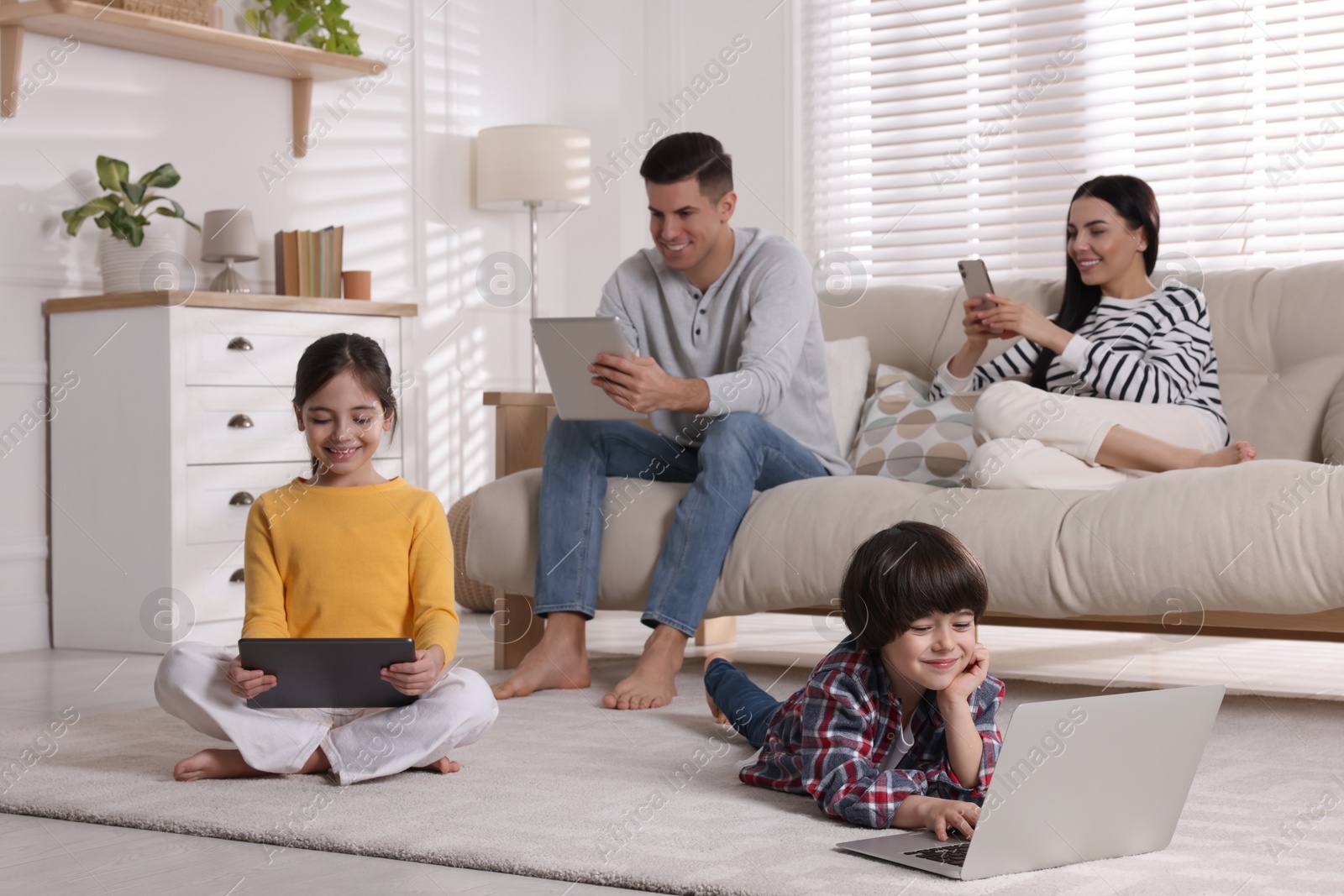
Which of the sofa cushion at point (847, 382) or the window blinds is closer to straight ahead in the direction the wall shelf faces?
the sofa cushion

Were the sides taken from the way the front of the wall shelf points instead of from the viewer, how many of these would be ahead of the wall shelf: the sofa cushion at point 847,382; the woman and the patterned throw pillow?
3

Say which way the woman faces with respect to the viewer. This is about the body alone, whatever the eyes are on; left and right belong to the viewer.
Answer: facing the viewer and to the left of the viewer

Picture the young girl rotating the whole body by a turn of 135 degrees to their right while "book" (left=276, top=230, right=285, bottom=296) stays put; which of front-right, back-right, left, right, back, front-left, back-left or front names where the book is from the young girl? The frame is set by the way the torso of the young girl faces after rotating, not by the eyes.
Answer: front-right

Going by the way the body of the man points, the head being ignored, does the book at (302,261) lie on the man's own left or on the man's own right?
on the man's own right

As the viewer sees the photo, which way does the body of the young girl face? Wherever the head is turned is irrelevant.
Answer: toward the camera

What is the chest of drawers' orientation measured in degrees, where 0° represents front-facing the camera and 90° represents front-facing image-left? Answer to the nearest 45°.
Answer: approximately 315°

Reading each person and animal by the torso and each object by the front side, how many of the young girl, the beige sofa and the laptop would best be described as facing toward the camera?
2

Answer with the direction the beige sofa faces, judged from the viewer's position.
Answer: facing the viewer

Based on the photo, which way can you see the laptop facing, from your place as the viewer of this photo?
facing away from the viewer and to the left of the viewer

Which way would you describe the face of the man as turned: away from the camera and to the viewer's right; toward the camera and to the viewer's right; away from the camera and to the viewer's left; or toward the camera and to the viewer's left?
toward the camera and to the viewer's left

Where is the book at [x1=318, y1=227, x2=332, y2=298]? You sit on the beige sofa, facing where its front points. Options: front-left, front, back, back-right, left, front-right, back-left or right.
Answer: back-right

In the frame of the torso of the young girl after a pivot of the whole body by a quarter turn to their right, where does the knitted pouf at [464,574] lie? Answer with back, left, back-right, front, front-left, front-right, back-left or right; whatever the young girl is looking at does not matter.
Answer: right
